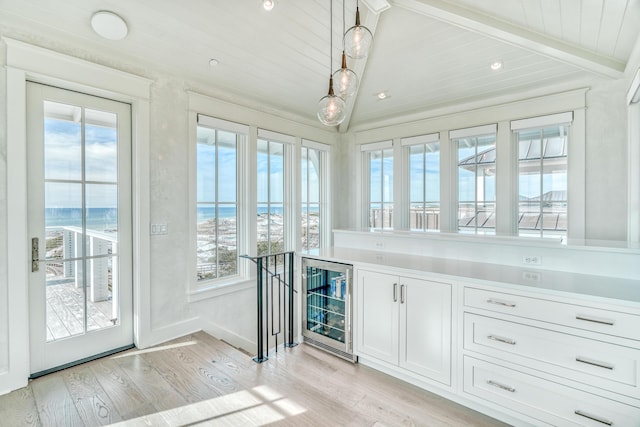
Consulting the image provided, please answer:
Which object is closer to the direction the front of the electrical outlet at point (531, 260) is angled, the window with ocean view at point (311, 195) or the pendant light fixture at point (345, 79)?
the pendant light fixture

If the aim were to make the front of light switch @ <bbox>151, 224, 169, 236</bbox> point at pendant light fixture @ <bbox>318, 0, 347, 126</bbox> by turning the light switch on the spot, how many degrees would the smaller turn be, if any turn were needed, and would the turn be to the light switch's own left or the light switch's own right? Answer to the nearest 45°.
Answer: approximately 45° to the light switch's own left

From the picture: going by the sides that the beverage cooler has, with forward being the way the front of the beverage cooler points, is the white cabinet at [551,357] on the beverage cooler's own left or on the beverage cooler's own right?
on the beverage cooler's own left

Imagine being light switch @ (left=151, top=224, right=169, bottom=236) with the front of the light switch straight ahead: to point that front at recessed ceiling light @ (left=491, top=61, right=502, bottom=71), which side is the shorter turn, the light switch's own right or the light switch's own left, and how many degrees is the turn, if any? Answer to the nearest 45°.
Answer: approximately 45° to the light switch's own left

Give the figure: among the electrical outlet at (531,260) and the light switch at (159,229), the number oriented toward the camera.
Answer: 2

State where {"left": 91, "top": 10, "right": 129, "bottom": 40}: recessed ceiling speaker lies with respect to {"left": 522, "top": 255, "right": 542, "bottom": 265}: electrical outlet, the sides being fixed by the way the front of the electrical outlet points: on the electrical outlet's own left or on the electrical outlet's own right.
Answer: on the electrical outlet's own right

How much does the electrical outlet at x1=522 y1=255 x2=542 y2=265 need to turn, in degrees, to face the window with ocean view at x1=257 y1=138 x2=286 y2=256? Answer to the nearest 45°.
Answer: approximately 90° to its right

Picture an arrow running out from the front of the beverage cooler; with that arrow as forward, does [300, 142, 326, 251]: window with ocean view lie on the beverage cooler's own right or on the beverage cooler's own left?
on the beverage cooler's own right

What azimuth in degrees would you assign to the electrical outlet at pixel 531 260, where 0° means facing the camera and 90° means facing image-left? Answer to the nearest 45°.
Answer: approximately 0°

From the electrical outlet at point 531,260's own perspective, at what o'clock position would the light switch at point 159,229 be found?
the light switch at point 159,229 is roughly at 2 o'clock from the electrical outlet at point 531,260.
